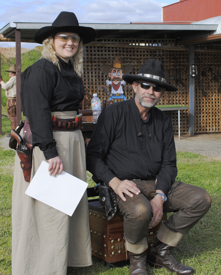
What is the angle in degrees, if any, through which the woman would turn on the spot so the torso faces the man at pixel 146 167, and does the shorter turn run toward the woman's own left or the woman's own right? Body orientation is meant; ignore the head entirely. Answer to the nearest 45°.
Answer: approximately 90° to the woman's own left

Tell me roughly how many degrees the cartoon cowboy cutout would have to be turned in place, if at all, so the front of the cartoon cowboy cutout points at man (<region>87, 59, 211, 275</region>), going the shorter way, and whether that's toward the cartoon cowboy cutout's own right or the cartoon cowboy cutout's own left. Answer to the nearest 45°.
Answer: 0° — it already faces them

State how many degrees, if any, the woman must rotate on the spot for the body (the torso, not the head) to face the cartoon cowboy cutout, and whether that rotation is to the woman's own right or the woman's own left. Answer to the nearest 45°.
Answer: approximately 135° to the woman's own left

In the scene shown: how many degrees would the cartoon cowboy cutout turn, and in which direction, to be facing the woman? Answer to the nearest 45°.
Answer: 0° — it already faces them

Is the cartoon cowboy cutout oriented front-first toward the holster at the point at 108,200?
yes

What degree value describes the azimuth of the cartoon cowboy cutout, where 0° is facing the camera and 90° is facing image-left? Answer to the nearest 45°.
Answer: approximately 0°
